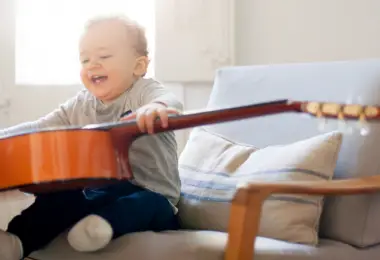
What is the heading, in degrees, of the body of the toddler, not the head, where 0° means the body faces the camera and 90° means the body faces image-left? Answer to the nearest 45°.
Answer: approximately 45°

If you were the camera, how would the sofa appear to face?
facing the viewer and to the left of the viewer
